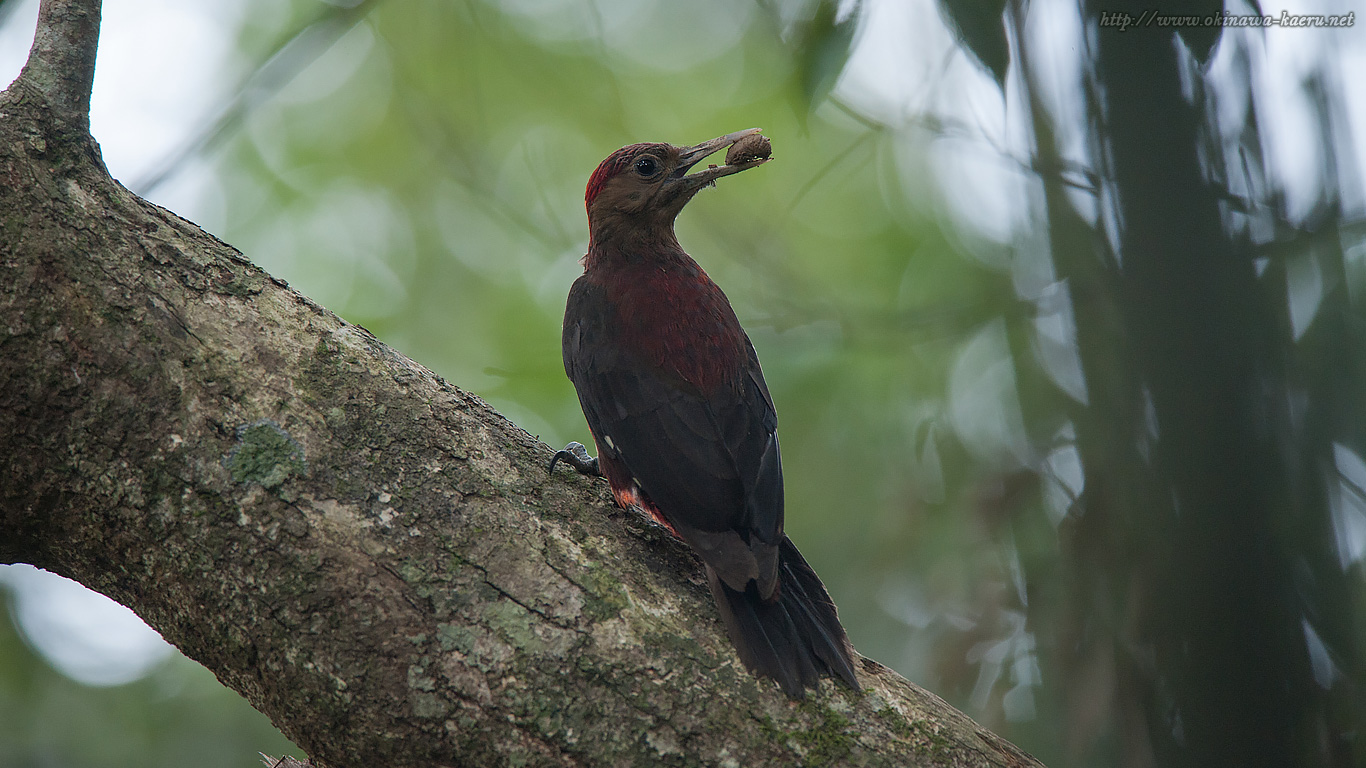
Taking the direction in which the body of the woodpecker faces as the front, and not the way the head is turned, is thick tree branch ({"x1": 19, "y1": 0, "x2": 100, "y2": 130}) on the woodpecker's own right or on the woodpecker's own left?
on the woodpecker's own left

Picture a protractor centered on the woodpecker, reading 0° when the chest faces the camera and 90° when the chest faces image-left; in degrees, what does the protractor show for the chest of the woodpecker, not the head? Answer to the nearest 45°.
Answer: approximately 135°
